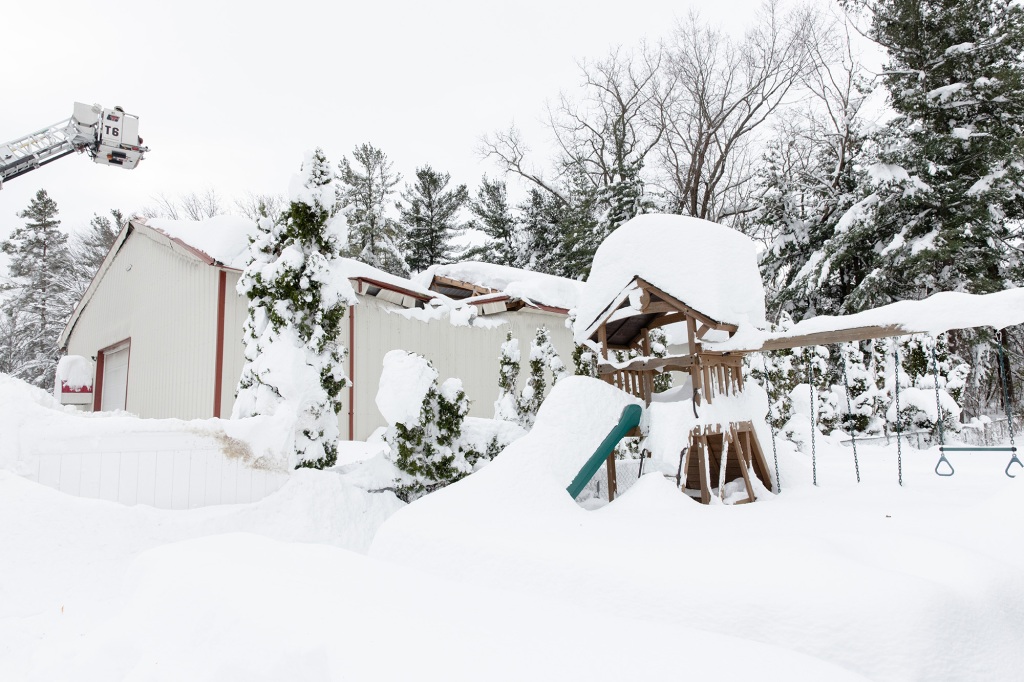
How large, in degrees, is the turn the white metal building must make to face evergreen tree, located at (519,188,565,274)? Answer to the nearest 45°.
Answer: approximately 180°

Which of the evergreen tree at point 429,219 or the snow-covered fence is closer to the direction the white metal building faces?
the snow-covered fence

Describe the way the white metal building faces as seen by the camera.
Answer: facing the viewer and to the left of the viewer

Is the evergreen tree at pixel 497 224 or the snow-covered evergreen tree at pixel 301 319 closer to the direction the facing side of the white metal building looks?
the snow-covered evergreen tree

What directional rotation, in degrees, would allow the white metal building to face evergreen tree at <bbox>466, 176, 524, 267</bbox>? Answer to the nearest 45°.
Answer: approximately 180°

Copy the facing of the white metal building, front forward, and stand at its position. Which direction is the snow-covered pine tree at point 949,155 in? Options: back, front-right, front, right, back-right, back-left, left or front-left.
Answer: back-left

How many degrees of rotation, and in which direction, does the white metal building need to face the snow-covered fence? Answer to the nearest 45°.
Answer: approximately 45° to its left

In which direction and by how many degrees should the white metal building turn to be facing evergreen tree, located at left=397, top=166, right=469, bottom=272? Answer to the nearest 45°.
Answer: approximately 180°

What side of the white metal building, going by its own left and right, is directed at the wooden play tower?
left

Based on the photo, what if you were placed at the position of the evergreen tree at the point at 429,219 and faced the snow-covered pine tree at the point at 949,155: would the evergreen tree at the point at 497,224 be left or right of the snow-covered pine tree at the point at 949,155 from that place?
left

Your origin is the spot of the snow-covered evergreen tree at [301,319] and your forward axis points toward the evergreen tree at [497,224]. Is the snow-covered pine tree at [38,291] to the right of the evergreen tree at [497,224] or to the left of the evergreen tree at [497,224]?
left

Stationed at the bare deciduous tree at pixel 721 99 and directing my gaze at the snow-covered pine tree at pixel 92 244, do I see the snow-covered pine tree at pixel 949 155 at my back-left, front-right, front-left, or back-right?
back-left

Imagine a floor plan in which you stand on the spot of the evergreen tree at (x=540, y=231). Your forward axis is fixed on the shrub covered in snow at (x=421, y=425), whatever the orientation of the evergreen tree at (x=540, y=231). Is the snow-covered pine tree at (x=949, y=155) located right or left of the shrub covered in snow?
left
